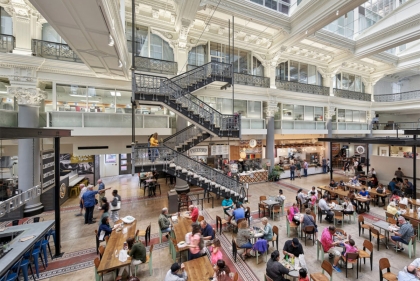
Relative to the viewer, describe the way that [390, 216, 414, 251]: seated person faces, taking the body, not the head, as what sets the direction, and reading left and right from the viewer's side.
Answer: facing to the left of the viewer

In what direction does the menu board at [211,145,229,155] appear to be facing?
toward the camera

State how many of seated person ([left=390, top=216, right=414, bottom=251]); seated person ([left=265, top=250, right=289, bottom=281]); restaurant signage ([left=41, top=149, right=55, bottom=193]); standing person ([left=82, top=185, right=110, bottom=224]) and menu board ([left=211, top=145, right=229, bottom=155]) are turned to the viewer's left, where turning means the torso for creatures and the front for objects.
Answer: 1

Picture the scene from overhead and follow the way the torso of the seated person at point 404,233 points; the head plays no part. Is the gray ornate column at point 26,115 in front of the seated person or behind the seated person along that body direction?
in front

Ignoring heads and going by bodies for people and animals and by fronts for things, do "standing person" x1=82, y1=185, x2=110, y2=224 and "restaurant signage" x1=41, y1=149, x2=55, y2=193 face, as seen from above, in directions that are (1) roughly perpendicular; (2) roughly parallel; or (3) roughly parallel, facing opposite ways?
roughly perpendicular

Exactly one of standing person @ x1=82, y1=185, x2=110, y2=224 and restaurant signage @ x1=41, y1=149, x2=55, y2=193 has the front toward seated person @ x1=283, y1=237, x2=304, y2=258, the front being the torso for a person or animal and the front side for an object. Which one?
the restaurant signage

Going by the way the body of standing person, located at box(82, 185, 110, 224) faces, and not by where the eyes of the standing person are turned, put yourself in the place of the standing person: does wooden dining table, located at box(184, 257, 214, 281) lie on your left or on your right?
on your right

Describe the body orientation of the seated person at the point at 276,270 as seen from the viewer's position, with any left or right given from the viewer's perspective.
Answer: facing away from the viewer and to the right of the viewer

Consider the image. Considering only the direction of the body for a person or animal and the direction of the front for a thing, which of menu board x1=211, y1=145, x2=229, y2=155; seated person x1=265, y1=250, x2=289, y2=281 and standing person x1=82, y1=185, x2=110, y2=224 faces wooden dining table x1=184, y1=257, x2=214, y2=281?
the menu board

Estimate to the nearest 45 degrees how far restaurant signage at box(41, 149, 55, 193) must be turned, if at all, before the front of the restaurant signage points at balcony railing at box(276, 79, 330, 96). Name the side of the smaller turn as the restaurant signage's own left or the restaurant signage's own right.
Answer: approximately 45° to the restaurant signage's own left

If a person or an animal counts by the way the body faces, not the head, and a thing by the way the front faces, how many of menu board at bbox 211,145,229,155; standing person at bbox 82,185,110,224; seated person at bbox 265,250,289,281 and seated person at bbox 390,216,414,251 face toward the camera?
1
